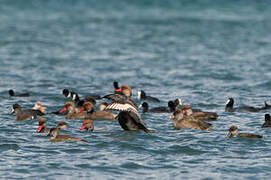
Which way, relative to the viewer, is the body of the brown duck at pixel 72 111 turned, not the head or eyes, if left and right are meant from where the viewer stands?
facing to the left of the viewer

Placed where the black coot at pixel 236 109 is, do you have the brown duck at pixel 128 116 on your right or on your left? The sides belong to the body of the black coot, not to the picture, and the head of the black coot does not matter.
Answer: on your left

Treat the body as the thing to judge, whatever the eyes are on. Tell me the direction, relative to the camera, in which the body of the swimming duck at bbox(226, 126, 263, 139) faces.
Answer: to the viewer's left

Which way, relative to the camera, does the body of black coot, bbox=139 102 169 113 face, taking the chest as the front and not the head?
to the viewer's left

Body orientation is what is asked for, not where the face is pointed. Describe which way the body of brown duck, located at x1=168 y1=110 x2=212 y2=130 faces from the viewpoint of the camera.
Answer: to the viewer's left

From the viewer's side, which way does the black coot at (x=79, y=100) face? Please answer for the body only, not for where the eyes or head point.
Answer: to the viewer's left

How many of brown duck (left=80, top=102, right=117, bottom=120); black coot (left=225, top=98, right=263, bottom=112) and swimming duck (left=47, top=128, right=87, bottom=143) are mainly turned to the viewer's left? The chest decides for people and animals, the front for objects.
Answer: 3

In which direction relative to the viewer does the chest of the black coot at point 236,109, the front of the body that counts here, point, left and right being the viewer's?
facing to the left of the viewer

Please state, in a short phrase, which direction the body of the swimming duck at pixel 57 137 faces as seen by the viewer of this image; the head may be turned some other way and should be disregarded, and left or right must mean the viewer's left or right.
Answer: facing to the left of the viewer

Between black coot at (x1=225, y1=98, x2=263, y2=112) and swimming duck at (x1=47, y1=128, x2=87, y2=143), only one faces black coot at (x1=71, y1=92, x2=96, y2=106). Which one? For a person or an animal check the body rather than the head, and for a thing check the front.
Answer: black coot at (x1=225, y1=98, x2=263, y2=112)
